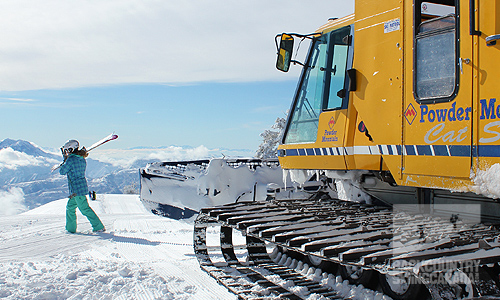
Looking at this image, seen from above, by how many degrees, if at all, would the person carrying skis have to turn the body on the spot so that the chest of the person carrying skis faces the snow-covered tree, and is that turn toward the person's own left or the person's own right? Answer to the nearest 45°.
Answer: approximately 135° to the person's own right

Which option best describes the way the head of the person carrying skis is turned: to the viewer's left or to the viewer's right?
to the viewer's left

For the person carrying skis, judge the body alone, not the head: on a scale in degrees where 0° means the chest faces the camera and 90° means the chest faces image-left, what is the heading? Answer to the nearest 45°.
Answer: approximately 90°

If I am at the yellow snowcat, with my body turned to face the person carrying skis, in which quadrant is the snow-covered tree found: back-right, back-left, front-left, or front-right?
front-right
